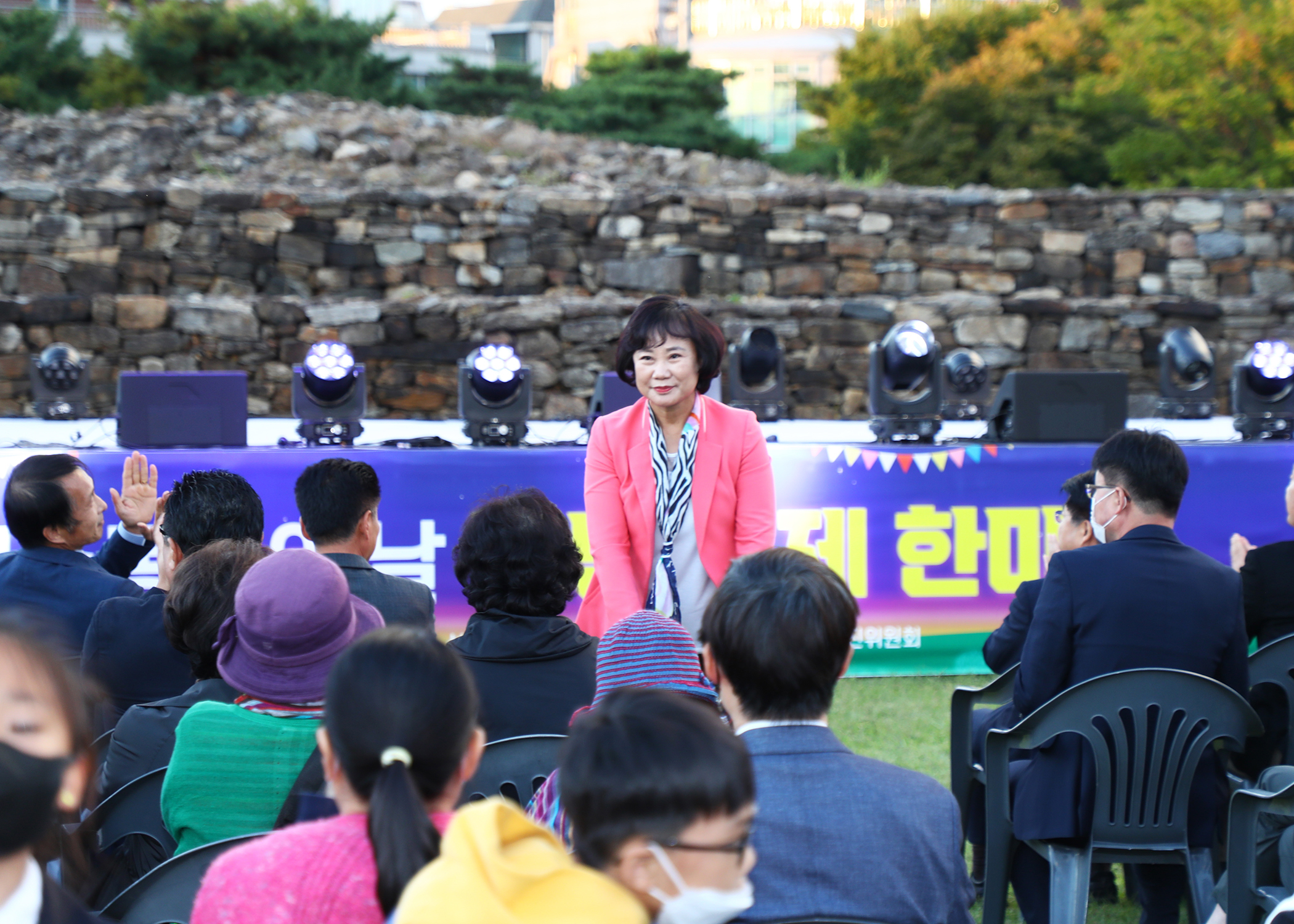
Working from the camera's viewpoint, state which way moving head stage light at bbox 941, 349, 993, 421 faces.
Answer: facing the viewer

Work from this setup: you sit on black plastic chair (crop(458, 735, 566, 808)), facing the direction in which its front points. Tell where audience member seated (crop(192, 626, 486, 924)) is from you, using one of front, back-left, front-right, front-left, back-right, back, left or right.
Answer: back

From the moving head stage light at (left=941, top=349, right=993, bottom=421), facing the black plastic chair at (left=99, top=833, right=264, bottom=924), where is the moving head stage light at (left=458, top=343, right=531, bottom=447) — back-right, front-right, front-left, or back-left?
front-right

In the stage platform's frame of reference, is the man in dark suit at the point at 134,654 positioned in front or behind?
in front

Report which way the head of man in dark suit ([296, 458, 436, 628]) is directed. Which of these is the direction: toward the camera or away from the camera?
away from the camera

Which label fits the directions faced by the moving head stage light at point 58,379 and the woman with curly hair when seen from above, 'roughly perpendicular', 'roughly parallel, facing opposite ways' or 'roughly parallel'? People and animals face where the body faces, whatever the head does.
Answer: roughly parallel, facing opposite ways

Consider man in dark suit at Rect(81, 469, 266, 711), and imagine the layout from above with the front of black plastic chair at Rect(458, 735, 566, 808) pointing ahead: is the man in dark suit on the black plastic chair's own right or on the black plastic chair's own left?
on the black plastic chair's own left

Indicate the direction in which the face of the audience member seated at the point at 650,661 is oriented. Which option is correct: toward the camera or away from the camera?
away from the camera

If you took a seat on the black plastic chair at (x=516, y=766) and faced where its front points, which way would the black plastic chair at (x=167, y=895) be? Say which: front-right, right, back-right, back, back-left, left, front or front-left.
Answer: back-left

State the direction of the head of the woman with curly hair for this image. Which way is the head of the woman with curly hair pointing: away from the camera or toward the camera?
away from the camera

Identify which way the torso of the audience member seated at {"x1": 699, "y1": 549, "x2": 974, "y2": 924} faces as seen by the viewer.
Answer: away from the camera

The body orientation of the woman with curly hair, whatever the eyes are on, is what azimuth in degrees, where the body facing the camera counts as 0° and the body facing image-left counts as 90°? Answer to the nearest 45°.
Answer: approximately 180°

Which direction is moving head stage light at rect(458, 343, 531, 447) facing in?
toward the camera

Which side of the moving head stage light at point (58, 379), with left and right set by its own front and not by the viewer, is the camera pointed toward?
front
